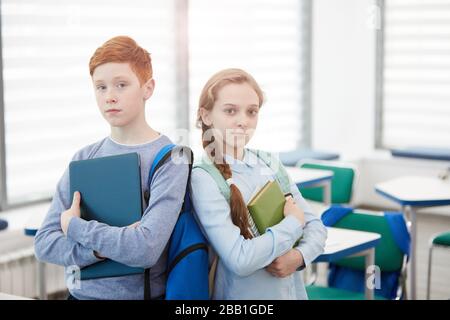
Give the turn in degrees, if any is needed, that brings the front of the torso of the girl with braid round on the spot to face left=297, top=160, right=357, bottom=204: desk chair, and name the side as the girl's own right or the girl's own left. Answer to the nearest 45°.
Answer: approximately 135° to the girl's own left

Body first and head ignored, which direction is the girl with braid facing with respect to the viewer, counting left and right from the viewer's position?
facing the viewer and to the right of the viewer

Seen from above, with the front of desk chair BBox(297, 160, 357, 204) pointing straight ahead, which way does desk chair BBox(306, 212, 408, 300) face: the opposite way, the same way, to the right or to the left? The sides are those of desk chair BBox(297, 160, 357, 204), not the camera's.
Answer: the same way

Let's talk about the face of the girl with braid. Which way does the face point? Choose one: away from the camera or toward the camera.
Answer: toward the camera

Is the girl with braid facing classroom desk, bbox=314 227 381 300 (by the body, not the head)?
no
